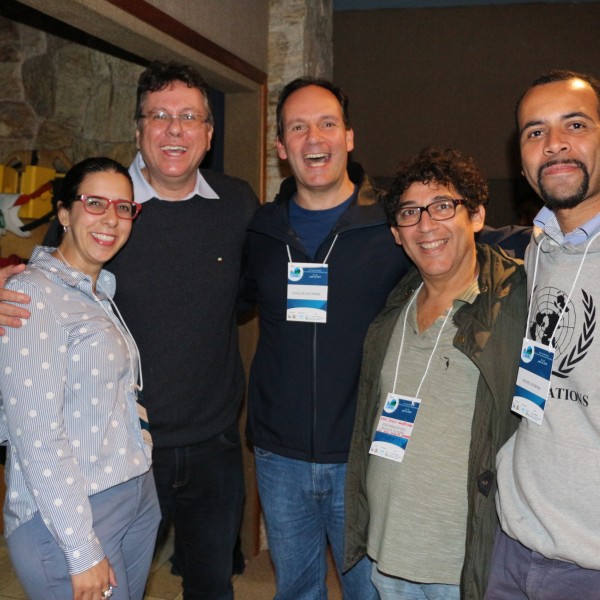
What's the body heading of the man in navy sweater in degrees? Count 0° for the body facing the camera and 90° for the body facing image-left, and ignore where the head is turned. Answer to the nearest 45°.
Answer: approximately 0°

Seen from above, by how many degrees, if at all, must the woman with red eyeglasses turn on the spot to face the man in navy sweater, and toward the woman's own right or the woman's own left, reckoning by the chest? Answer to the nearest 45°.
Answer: approximately 90° to the woman's own left
